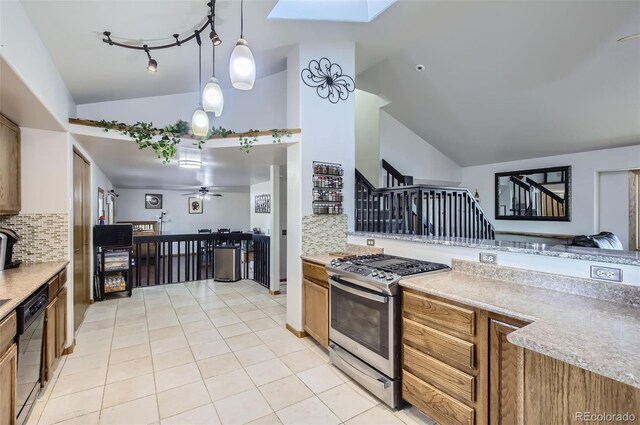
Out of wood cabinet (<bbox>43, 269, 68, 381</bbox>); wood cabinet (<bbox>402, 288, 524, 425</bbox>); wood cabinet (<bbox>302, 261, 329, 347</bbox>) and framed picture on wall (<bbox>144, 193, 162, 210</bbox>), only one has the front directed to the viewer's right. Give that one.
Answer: wood cabinet (<bbox>43, 269, 68, 381</bbox>)

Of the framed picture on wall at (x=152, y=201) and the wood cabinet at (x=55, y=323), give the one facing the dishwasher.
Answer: the framed picture on wall

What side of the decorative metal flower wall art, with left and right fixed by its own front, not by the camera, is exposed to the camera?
front

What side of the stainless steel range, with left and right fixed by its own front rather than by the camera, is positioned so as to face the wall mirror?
back

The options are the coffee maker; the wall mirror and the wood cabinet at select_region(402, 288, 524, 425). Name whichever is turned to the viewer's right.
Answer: the coffee maker

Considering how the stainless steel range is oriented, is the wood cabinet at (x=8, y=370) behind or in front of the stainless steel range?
in front

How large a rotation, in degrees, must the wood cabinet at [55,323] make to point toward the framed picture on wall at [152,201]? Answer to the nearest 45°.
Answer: approximately 90° to its left

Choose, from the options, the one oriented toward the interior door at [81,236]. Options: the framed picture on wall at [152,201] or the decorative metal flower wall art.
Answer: the framed picture on wall

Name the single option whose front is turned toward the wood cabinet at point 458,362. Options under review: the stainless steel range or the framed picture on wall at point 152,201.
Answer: the framed picture on wall

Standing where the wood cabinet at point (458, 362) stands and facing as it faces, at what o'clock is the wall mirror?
The wall mirror is roughly at 5 o'clock from the wood cabinet.

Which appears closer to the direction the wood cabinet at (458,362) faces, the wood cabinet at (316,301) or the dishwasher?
the dishwasher

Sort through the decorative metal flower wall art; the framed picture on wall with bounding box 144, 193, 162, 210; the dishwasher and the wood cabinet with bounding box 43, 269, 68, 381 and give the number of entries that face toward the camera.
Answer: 2
